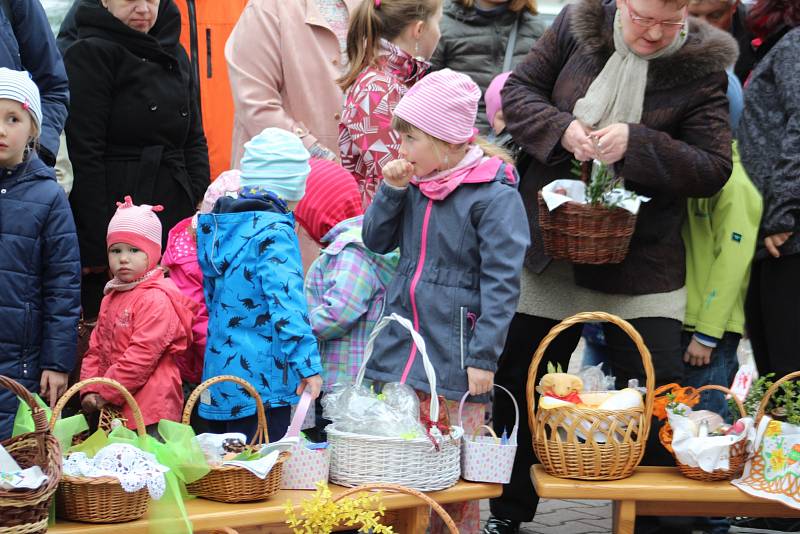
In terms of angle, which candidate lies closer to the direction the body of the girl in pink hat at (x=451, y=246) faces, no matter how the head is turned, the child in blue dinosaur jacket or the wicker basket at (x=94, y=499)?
the wicker basket

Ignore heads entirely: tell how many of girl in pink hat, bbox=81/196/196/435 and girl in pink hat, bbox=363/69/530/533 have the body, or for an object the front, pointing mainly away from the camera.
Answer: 0

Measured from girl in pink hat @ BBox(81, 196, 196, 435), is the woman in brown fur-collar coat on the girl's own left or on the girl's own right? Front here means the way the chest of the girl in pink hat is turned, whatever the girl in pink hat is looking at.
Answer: on the girl's own left

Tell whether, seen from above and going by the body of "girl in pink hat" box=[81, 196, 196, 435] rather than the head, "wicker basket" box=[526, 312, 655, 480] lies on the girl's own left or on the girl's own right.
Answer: on the girl's own left

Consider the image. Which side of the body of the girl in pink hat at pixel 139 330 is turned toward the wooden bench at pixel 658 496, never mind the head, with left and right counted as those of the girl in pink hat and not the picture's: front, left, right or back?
left

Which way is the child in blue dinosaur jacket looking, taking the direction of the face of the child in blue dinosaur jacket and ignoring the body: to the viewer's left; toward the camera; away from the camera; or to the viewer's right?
away from the camera

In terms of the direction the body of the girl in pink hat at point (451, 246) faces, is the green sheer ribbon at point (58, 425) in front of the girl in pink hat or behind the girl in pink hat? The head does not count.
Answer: in front

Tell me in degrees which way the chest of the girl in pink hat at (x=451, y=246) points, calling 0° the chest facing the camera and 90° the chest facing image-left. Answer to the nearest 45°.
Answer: approximately 45°

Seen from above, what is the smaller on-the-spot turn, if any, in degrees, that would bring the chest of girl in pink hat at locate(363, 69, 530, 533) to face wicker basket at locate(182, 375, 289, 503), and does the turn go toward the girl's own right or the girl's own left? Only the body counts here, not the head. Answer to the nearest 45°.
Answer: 0° — they already face it

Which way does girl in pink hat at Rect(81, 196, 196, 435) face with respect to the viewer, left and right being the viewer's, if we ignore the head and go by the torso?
facing the viewer and to the left of the viewer

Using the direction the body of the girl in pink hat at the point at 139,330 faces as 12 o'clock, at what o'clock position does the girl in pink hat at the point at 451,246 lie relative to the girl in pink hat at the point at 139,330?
the girl in pink hat at the point at 451,246 is roughly at 8 o'clock from the girl in pink hat at the point at 139,330.

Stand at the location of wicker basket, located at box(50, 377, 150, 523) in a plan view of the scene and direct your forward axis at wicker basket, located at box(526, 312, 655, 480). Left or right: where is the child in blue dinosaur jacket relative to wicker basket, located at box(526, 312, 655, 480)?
left
